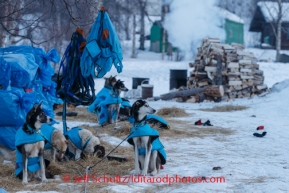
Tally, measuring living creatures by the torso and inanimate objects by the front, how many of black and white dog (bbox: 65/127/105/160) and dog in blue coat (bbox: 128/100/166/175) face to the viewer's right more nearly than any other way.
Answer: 1

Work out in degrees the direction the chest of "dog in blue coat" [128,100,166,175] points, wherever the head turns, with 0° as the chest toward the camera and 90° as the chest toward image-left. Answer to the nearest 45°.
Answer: approximately 45°

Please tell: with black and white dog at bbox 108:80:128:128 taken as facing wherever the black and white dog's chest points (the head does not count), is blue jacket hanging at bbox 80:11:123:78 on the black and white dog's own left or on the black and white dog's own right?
on the black and white dog's own right

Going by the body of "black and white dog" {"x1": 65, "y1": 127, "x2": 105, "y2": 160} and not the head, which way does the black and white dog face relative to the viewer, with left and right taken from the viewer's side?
facing to the right of the viewer

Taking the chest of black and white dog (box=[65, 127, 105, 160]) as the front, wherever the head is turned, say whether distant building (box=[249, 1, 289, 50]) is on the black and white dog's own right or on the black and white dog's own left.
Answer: on the black and white dog's own left
